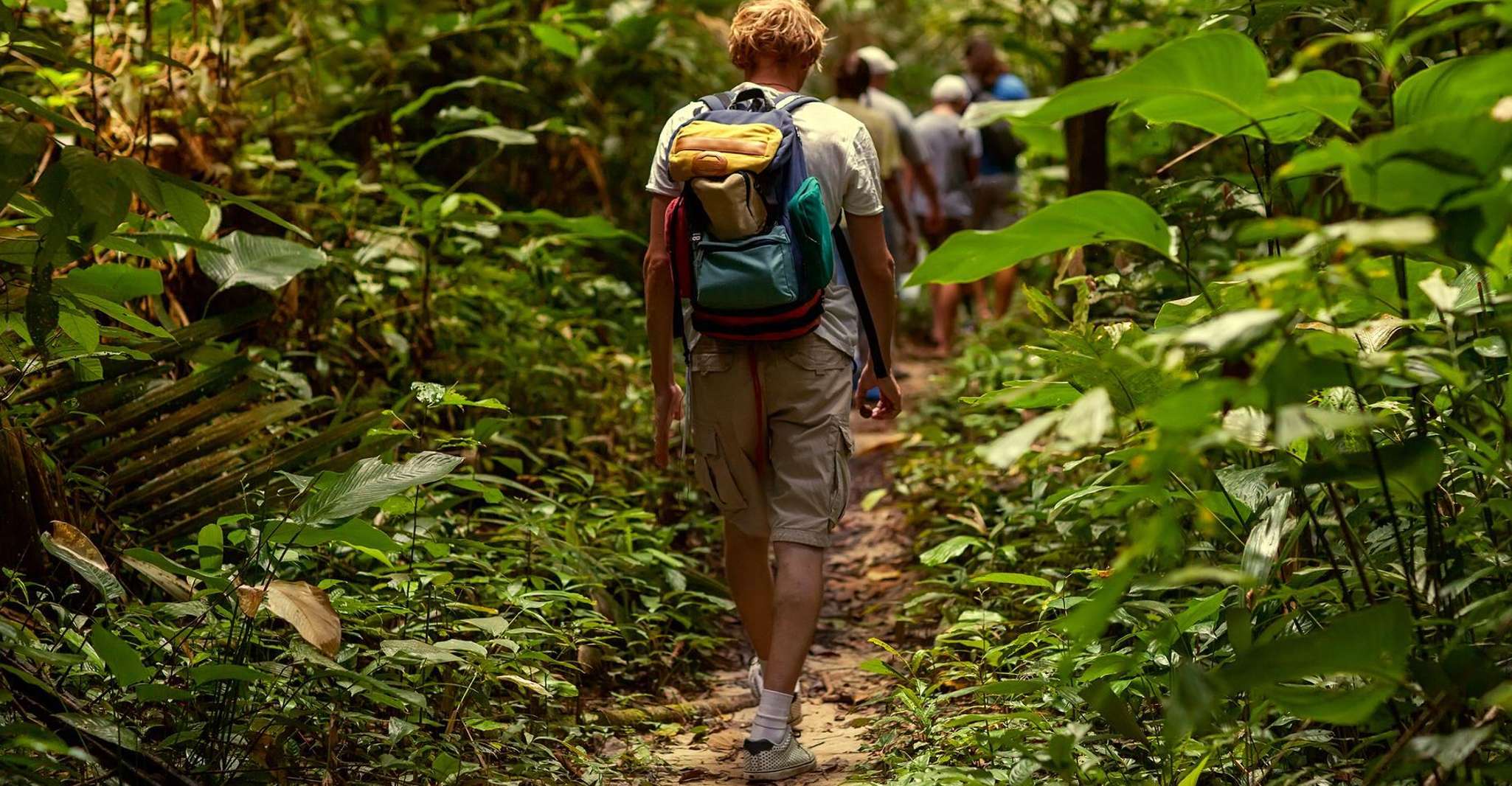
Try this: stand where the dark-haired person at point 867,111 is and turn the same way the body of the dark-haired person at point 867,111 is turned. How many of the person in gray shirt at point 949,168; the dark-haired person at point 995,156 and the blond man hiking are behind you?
1

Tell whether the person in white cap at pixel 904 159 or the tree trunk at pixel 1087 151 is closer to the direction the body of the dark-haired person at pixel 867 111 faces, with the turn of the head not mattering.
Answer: the person in white cap

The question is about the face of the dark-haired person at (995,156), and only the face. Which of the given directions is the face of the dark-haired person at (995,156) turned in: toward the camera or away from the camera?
away from the camera

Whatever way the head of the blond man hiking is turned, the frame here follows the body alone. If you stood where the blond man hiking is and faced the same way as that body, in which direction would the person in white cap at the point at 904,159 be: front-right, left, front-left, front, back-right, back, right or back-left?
front

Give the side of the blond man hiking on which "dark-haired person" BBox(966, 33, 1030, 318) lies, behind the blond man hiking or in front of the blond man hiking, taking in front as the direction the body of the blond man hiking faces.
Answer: in front

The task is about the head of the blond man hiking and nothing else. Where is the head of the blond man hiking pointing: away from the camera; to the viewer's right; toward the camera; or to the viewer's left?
away from the camera

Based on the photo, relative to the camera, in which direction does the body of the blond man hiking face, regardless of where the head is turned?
away from the camera

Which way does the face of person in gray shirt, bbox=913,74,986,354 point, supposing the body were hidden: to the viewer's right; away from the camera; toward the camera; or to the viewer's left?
away from the camera

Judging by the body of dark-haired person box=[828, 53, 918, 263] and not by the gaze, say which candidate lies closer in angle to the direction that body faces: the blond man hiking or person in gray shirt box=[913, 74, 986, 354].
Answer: the person in gray shirt

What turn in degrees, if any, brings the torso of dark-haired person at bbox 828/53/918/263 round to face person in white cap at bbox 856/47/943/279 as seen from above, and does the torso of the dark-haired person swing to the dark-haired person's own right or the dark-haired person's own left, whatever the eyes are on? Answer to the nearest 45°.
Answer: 0° — they already face them

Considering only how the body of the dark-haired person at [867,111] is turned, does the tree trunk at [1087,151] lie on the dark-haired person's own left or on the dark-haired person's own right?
on the dark-haired person's own right

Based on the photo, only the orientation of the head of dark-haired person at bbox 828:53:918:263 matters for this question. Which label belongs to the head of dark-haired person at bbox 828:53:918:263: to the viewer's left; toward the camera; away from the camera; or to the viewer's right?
away from the camera

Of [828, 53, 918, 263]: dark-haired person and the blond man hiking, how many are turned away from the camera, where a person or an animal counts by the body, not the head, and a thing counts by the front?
2

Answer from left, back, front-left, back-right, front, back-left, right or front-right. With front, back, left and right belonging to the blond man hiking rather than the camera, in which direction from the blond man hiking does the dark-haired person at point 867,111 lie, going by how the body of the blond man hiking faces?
front

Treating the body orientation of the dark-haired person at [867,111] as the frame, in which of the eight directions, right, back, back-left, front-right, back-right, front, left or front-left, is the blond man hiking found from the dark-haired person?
back

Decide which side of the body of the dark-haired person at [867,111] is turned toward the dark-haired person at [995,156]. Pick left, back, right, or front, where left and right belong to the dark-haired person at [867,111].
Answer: front

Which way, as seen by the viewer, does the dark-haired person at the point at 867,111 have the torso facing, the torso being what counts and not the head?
away from the camera

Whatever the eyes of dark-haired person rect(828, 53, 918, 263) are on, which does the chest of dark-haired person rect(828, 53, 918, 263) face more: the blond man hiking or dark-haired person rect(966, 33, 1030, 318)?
the dark-haired person
